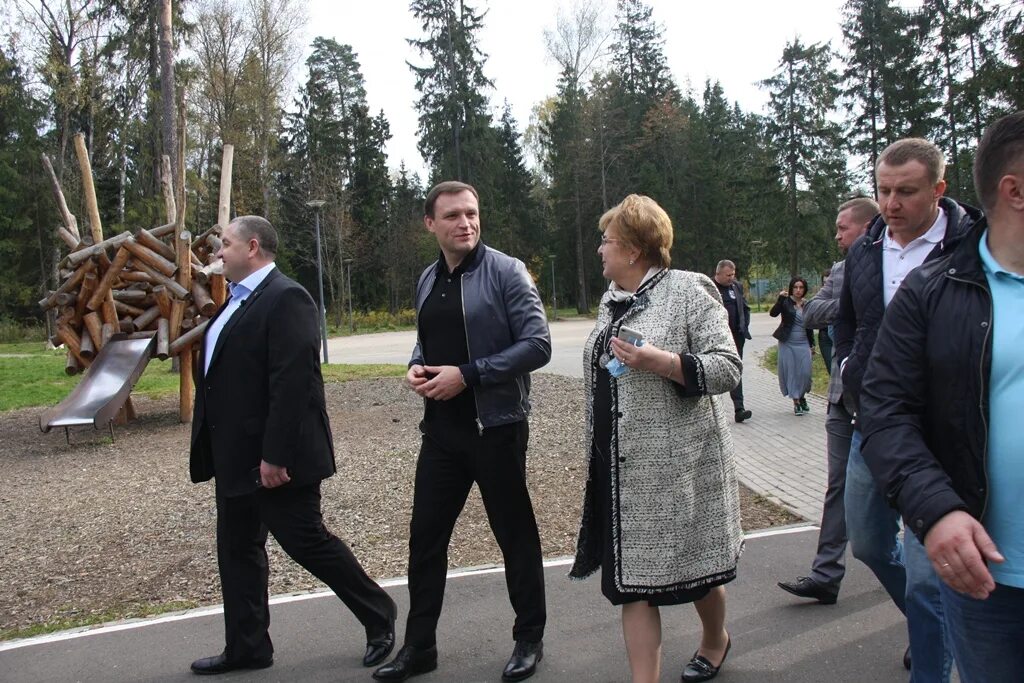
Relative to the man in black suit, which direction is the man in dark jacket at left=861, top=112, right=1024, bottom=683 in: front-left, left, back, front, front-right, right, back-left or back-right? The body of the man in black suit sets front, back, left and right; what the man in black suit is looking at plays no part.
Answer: back-left

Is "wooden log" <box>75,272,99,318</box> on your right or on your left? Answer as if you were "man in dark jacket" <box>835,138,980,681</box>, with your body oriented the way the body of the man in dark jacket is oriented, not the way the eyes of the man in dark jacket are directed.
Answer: on your right

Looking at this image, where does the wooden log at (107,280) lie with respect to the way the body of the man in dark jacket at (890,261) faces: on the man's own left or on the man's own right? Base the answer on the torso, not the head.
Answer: on the man's own right

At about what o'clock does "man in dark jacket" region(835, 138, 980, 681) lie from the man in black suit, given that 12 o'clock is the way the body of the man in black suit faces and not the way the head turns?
The man in dark jacket is roughly at 7 o'clock from the man in black suit.

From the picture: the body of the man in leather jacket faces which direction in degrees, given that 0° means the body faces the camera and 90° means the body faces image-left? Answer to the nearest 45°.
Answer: approximately 45°

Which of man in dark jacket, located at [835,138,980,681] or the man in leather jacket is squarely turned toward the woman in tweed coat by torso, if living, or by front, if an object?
the man in dark jacket

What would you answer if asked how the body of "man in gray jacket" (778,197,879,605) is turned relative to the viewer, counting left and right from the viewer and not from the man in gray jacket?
facing to the left of the viewer

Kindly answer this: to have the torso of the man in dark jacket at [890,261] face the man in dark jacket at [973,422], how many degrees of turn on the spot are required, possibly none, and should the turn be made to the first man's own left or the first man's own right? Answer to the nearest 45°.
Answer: approximately 45° to the first man's own left

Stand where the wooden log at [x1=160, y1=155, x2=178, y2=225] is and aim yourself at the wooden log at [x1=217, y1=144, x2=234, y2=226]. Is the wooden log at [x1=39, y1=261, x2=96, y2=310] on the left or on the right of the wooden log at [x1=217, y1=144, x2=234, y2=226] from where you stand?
right

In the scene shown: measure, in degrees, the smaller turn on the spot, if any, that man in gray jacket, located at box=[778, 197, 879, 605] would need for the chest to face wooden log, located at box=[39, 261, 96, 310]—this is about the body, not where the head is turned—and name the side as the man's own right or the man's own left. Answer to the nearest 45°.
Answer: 0° — they already face it

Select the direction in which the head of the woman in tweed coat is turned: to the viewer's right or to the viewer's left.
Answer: to the viewer's left

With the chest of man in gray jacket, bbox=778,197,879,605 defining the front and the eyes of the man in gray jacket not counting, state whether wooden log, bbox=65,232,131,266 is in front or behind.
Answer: in front

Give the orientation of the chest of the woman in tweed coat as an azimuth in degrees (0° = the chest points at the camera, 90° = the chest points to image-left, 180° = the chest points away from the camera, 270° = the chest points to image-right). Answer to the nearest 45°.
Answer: approximately 45°

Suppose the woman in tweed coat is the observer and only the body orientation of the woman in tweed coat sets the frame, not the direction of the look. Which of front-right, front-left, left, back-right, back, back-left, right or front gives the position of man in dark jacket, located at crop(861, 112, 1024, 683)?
left
